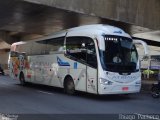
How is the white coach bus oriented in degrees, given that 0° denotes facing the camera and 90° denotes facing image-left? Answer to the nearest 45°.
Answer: approximately 315°
